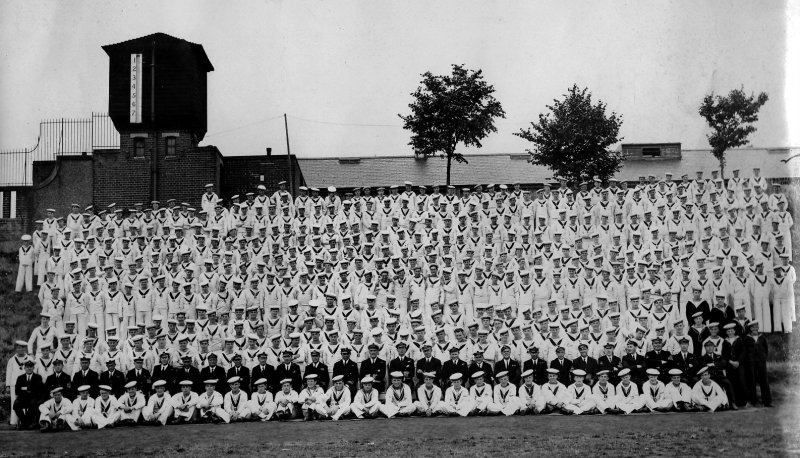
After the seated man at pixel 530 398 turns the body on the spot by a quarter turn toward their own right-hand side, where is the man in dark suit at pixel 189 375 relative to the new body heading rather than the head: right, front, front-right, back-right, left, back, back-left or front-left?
front

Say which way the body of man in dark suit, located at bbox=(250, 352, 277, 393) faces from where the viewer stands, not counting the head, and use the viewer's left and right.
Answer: facing the viewer

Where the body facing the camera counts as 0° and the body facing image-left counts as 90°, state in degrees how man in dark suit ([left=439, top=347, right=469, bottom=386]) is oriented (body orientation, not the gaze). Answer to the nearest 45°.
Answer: approximately 0°

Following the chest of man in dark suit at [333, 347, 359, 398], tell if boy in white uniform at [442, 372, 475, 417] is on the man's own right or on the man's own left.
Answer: on the man's own left

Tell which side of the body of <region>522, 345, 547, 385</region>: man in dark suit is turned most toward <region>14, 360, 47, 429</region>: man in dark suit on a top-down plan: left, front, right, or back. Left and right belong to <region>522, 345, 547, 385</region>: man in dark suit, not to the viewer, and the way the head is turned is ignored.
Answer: right

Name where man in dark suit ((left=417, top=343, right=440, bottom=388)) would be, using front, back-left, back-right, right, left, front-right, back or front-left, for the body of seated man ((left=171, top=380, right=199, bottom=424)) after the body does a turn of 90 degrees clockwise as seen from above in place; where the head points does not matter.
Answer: back

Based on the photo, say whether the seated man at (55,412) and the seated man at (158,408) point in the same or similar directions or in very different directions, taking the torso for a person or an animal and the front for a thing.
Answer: same or similar directions

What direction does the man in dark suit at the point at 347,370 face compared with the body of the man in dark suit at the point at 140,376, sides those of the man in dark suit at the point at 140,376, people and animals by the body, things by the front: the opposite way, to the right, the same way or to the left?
the same way

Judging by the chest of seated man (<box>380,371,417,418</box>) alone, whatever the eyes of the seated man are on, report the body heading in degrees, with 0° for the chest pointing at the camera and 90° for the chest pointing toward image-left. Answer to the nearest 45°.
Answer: approximately 0°

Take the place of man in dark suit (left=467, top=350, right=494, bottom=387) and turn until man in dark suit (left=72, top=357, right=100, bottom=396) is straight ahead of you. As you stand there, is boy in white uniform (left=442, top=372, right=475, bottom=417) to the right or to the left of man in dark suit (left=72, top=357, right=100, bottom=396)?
left

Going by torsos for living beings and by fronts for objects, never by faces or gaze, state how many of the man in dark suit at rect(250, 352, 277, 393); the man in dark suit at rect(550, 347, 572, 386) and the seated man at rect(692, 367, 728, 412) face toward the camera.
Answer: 3

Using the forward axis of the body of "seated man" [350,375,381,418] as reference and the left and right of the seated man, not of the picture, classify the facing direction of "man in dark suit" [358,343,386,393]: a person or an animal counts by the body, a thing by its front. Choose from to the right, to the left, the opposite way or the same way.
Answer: the same way

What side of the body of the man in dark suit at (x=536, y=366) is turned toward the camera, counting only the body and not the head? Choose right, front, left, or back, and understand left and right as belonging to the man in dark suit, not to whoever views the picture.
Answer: front

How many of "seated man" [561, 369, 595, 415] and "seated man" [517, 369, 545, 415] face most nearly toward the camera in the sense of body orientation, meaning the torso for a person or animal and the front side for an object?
2

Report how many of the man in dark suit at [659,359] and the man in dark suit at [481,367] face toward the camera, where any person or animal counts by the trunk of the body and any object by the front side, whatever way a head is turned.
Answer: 2

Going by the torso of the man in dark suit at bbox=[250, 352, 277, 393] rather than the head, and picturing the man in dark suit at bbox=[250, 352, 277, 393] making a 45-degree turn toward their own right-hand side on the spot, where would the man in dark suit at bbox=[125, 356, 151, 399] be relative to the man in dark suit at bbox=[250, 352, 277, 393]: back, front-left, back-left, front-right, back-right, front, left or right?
front-right

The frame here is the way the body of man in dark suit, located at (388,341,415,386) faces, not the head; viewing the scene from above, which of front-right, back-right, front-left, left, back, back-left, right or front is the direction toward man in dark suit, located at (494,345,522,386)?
left

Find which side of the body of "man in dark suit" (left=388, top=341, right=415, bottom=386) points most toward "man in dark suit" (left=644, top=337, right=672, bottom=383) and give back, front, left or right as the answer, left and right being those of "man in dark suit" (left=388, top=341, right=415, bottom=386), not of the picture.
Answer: left
